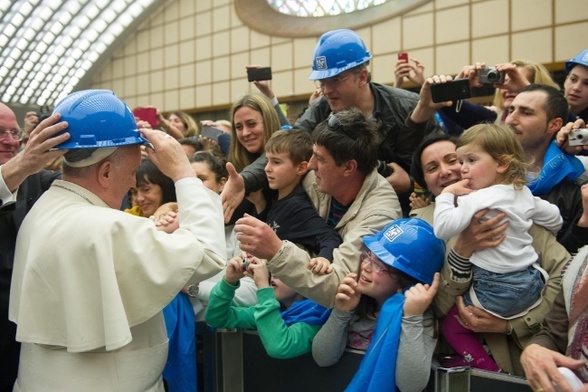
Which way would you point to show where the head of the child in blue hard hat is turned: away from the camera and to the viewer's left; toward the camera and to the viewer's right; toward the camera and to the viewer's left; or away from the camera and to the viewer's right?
toward the camera and to the viewer's left

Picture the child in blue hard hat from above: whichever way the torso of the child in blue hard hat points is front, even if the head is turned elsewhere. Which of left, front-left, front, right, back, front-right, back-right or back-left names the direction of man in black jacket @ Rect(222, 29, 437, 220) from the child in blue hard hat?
back-right

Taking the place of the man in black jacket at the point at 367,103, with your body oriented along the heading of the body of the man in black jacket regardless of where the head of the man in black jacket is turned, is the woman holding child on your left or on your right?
on your left

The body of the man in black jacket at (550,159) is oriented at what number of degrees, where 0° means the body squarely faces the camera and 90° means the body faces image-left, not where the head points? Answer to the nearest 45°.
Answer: approximately 45°

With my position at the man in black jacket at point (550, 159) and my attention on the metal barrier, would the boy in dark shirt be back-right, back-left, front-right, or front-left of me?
front-right

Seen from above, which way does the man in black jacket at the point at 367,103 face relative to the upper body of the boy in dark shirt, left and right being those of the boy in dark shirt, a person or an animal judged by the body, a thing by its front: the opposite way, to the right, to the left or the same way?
the same way

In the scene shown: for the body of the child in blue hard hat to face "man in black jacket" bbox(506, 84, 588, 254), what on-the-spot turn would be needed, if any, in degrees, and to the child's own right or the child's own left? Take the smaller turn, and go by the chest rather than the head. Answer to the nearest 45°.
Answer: approximately 180°

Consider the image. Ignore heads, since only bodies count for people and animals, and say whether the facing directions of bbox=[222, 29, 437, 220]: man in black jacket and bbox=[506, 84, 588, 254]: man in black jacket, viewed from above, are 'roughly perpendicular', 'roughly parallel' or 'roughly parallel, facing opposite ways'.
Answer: roughly parallel

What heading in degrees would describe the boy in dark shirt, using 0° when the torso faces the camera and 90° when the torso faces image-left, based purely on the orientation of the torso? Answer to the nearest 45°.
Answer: approximately 45°

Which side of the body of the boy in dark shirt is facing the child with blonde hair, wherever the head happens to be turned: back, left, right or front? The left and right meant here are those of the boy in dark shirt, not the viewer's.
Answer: left

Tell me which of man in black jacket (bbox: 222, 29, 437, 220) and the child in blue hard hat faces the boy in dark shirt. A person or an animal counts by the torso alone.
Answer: the man in black jacket

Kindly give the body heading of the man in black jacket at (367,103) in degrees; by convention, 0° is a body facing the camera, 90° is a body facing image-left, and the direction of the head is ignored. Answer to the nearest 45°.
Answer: approximately 45°

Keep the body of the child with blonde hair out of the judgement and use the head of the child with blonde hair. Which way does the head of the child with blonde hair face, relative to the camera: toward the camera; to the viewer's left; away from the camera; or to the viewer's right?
to the viewer's left

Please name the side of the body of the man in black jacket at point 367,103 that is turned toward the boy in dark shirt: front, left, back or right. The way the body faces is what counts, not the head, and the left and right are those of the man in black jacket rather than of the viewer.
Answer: front
